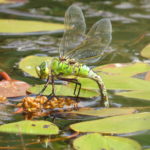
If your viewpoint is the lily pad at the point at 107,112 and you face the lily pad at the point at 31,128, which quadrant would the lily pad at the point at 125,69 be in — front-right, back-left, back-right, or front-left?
back-right

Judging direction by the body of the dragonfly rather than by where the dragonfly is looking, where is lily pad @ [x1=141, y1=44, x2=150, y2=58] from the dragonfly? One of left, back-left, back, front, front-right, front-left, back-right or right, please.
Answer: back-right

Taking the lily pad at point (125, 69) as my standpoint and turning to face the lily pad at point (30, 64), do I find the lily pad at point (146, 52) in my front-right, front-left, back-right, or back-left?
back-right

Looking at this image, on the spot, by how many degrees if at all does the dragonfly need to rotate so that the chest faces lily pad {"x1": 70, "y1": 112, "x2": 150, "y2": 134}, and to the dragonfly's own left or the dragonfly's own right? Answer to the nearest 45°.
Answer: approximately 90° to the dragonfly's own left

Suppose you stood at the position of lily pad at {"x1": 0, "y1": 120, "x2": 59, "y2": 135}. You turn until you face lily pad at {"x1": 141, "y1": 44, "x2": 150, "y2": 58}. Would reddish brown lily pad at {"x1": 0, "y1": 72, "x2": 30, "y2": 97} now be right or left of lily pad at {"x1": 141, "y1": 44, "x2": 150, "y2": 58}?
left

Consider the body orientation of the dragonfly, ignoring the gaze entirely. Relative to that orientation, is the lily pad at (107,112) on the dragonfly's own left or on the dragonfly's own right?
on the dragonfly's own left

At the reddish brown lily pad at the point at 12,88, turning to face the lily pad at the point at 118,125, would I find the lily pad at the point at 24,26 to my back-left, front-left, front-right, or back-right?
back-left

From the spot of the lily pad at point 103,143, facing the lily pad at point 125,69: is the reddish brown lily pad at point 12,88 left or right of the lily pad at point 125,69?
left

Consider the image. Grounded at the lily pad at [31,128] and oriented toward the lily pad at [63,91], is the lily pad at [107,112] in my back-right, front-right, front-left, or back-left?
front-right

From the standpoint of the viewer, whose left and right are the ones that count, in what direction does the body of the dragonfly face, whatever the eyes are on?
facing to the left of the viewer

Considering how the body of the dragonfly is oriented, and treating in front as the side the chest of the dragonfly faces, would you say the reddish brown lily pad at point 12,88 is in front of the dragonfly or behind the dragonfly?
in front

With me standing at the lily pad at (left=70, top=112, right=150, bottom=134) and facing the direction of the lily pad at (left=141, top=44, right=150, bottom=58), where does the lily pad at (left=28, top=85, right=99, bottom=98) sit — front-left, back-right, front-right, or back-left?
front-left

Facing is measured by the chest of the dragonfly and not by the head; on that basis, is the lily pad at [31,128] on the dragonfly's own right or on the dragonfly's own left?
on the dragonfly's own left
